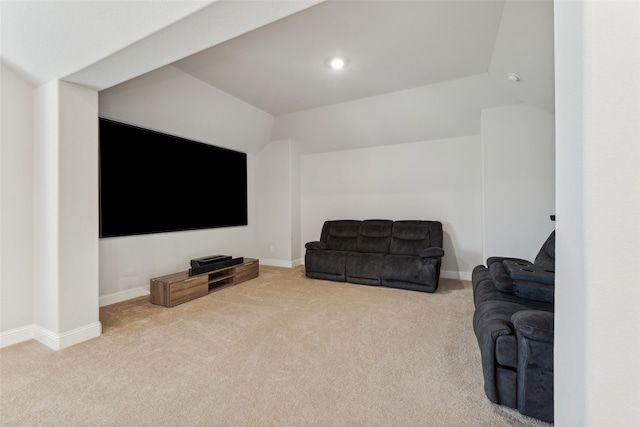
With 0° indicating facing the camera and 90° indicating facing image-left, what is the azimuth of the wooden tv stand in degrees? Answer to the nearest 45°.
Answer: approximately 315°

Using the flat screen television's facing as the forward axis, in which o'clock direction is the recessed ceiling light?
The recessed ceiling light is roughly at 12 o'clock from the flat screen television.

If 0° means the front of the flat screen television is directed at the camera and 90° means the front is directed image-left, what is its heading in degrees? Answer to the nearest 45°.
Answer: approximately 315°
